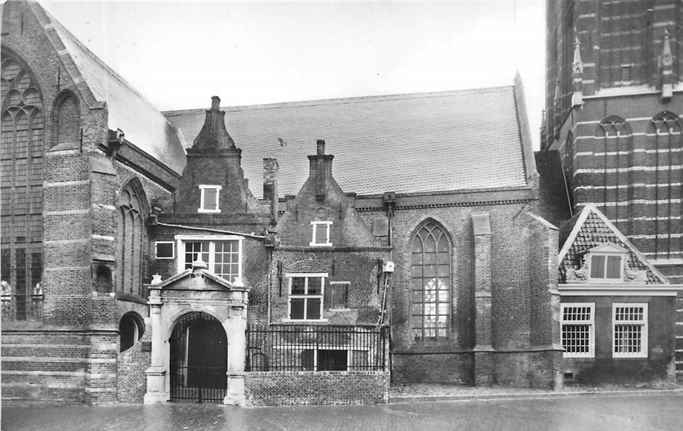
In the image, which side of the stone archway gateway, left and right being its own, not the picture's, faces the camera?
front

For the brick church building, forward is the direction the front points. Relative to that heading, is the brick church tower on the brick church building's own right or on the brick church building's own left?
on the brick church building's own left

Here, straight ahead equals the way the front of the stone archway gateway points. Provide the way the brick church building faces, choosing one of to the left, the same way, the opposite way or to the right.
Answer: the same way

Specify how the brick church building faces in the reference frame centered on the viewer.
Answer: facing the viewer
